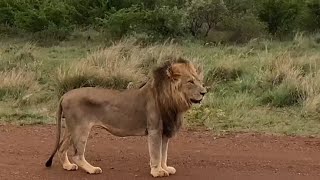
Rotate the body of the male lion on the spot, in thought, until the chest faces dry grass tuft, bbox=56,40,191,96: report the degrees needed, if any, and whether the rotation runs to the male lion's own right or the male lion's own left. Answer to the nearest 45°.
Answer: approximately 90° to the male lion's own left

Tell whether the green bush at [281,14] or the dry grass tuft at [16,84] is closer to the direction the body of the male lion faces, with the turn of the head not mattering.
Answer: the green bush

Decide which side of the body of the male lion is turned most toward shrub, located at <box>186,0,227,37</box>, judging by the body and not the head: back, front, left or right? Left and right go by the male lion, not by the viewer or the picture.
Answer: left

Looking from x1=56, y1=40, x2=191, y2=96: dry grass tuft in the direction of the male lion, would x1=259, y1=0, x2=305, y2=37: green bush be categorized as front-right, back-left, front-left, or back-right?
back-left

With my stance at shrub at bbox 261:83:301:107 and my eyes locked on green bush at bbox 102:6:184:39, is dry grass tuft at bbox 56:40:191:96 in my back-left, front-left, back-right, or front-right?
front-left

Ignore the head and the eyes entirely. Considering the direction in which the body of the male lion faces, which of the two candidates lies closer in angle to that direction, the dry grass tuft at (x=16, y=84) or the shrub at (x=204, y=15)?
the shrub

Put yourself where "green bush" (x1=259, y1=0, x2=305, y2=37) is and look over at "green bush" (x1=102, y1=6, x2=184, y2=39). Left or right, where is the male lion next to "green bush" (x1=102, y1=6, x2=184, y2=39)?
left

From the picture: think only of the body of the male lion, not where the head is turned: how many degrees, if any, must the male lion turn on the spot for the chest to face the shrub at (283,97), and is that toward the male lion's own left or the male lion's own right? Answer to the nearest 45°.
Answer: approximately 45° to the male lion's own left

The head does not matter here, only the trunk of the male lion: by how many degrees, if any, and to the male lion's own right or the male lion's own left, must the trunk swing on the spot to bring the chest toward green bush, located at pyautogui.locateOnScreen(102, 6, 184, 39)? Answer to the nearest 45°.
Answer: approximately 90° to the male lion's own left

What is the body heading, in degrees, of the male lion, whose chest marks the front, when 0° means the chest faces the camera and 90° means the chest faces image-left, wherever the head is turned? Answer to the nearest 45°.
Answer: approximately 270°
